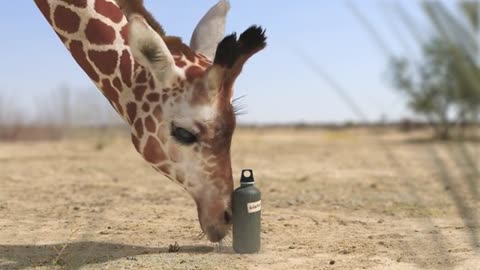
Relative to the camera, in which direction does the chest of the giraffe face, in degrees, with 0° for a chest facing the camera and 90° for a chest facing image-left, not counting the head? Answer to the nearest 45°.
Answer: approximately 270°
